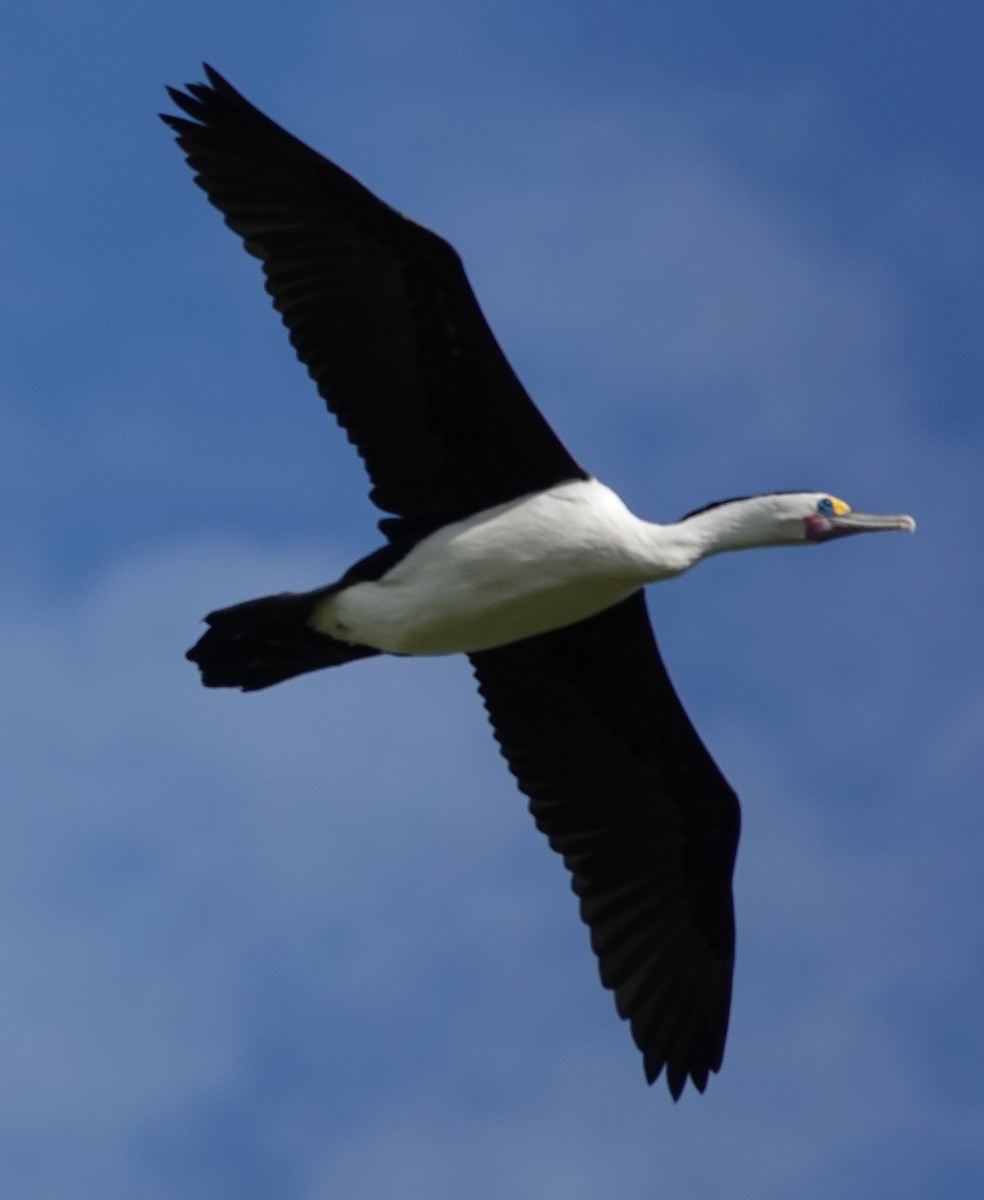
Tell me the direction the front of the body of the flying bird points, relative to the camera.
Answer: to the viewer's right
